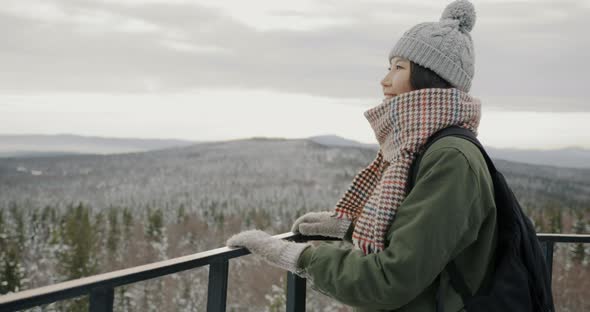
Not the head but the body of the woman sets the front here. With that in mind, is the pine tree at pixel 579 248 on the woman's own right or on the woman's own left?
on the woman's own right

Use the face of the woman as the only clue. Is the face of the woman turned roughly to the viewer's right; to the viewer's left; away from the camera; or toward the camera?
to the viewer's left

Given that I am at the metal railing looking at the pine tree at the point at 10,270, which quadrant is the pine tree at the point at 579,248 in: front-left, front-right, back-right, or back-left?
front-right

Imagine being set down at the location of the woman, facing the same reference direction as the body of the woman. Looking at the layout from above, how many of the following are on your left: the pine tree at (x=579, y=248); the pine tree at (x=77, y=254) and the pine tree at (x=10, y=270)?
0

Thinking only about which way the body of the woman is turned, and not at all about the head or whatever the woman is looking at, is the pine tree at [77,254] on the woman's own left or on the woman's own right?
on the woman's own right

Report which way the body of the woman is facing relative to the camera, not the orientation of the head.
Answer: to the viewer's left

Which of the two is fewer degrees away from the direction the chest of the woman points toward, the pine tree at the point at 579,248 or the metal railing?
the metal railing

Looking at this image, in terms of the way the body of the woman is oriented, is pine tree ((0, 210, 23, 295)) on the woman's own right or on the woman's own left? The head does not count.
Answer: on the woman's own right
